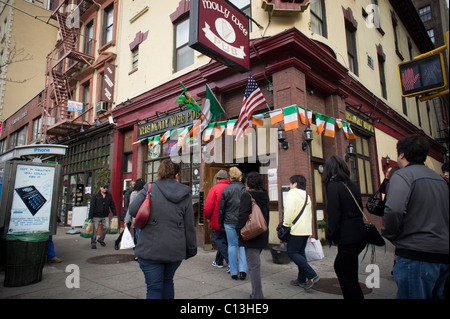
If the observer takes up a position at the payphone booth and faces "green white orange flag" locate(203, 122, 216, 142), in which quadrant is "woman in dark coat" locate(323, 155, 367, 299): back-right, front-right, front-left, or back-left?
front-right

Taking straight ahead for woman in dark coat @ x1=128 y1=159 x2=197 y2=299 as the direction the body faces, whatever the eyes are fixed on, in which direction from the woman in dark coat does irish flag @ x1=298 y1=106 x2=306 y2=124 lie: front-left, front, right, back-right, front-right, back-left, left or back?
front-right

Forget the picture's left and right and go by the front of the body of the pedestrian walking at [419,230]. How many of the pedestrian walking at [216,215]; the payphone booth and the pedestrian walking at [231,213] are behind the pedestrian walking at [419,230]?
0

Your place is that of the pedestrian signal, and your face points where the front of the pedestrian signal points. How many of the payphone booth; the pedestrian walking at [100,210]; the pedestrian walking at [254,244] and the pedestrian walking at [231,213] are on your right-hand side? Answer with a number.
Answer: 4

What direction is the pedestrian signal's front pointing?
toward the camera

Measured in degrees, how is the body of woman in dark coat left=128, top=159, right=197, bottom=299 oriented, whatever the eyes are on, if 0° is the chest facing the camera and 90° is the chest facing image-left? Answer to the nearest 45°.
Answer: approximately 180°

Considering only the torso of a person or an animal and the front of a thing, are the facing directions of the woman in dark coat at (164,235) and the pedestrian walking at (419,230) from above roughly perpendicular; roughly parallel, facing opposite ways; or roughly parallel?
roughly parallel

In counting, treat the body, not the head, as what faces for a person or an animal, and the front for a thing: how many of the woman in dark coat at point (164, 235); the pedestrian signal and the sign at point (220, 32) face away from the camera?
1
